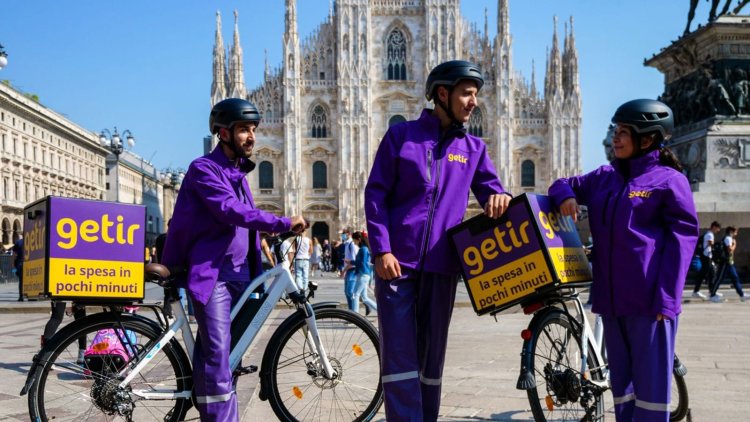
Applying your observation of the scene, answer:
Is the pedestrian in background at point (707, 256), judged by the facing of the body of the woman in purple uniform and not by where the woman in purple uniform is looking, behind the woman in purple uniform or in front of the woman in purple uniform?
behind

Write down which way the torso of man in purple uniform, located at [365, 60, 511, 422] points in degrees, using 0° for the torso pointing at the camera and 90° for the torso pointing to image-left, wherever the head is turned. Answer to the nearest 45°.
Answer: approximately 315°

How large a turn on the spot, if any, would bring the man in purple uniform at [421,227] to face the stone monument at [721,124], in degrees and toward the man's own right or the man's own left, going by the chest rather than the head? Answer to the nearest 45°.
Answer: approximately 90° to the man's own left

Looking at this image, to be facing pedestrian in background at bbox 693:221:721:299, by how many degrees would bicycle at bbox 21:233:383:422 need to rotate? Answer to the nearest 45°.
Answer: approximately 45° to its left

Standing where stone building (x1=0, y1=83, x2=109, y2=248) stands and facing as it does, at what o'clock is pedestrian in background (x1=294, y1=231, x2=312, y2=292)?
The pedestrian in background is roughly at 1 o'clock from the stone building.

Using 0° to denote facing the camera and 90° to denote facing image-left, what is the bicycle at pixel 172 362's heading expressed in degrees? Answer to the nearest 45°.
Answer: approximately 270°

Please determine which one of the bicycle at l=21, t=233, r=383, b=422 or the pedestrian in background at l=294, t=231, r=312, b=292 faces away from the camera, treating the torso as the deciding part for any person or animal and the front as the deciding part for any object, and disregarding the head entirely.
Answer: the pedestrian in background

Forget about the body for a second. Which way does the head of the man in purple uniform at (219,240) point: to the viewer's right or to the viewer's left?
to the viewer's right
